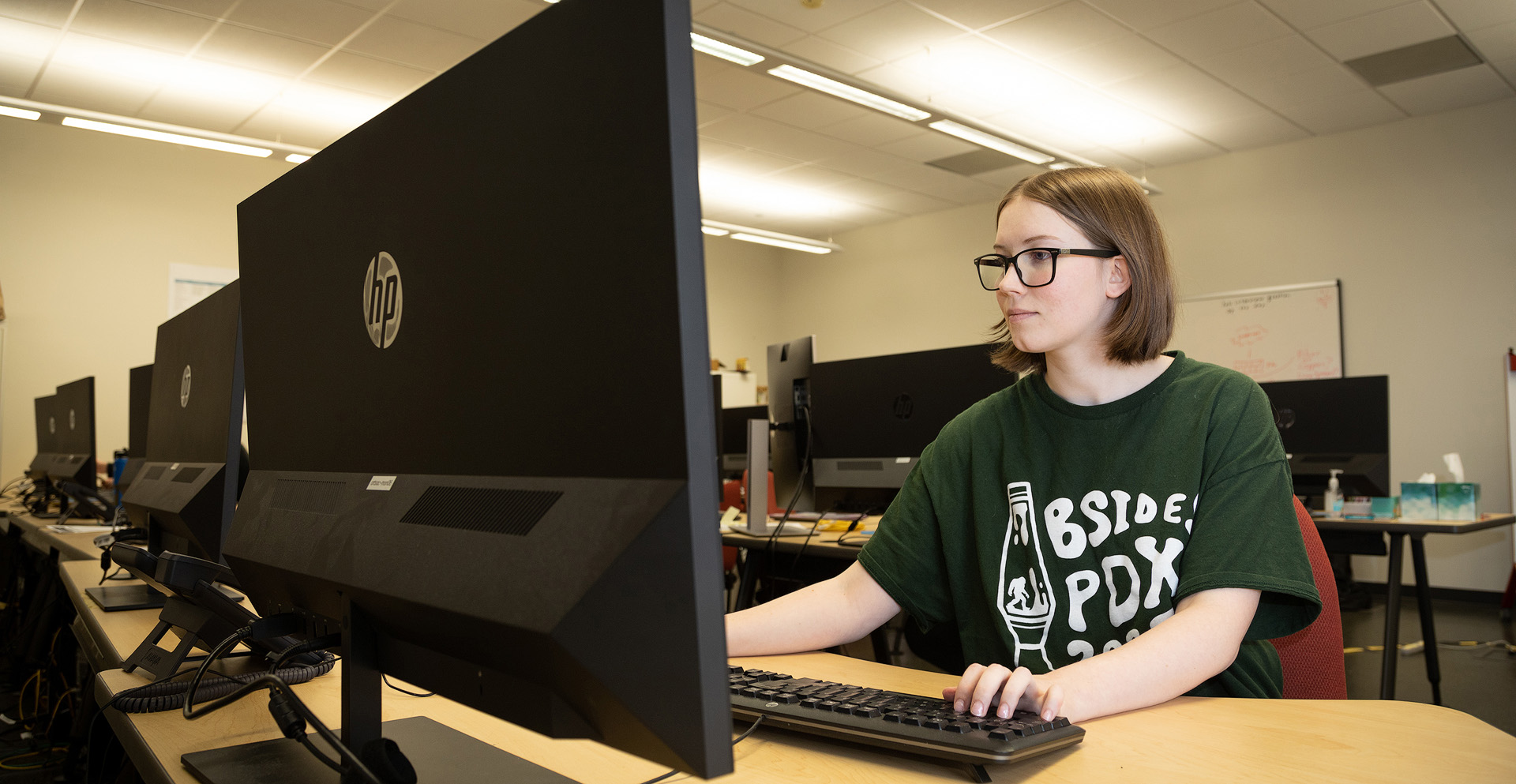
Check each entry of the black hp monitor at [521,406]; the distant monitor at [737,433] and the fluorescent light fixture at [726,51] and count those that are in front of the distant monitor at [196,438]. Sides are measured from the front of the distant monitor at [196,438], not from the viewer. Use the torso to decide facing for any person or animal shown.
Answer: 2

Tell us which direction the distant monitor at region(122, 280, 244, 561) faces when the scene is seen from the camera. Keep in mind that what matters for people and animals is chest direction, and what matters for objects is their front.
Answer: facing away from the viewer and to the right of the viewer

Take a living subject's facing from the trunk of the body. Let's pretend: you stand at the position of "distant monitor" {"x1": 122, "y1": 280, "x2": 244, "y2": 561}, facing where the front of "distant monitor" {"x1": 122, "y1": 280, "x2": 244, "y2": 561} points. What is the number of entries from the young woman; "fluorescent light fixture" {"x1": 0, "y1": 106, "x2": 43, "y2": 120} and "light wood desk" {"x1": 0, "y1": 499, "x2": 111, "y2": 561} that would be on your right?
1

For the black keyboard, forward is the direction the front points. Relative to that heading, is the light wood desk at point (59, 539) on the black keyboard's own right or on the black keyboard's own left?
on the black keyboard's own left

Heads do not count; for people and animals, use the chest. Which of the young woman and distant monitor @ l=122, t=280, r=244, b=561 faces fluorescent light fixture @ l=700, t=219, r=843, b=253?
the distant monitor

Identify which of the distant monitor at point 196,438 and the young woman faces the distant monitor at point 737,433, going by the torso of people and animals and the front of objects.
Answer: the distant monitor at point 196,438

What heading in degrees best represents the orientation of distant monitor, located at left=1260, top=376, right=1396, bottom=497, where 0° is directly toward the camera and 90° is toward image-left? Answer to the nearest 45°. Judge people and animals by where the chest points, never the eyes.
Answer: approximately 180°

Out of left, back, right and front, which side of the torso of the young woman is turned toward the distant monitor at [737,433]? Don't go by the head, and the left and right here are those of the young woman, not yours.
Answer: right

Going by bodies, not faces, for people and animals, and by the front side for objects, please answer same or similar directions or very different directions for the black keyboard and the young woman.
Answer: very different directions

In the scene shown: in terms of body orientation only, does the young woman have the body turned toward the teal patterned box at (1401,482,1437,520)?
no

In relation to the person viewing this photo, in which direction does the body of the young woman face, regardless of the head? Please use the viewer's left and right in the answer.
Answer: facing the viewer and to the left of the viewer

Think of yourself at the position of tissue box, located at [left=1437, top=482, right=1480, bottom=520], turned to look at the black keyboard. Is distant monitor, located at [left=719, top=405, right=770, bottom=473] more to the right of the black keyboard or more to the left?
right

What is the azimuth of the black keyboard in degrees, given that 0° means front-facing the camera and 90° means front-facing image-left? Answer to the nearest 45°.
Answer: approximately 225°

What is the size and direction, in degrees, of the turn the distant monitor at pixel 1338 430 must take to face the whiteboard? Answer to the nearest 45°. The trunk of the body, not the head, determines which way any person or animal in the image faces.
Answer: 0° — it already faces it

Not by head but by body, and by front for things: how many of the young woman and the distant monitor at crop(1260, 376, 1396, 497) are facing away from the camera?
1

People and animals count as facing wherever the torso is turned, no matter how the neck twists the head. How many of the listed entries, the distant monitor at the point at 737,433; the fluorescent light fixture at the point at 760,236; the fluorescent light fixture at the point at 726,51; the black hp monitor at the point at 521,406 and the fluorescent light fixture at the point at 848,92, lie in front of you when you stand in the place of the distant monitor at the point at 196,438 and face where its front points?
4

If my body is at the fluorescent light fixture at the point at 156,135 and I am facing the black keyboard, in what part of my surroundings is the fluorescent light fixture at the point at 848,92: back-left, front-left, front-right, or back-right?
front-left
